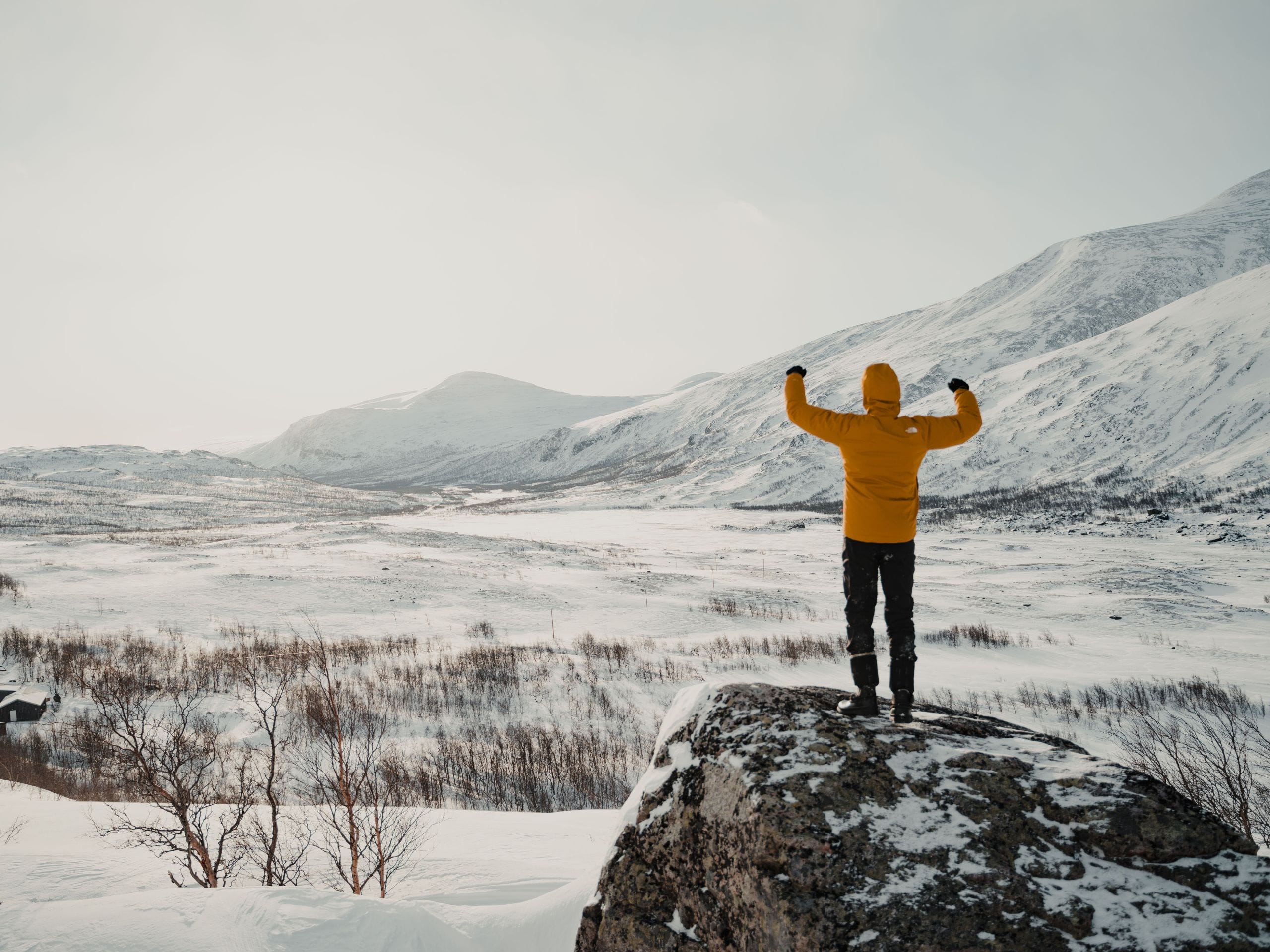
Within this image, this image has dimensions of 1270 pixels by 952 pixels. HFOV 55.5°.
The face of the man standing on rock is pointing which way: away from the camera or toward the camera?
away from the camera

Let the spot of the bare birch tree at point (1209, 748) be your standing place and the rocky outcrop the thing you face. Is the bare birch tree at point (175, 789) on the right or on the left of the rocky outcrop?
right

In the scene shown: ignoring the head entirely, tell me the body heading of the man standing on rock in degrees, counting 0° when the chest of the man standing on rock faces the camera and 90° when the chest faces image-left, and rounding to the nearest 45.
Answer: approximately 180°

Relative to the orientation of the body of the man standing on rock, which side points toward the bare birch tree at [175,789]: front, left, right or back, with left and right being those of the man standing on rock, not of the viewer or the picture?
left

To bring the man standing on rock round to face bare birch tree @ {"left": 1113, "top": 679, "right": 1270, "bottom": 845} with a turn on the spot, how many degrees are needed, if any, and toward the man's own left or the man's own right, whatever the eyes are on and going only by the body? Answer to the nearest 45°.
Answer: approximately 45° to the man's own right
